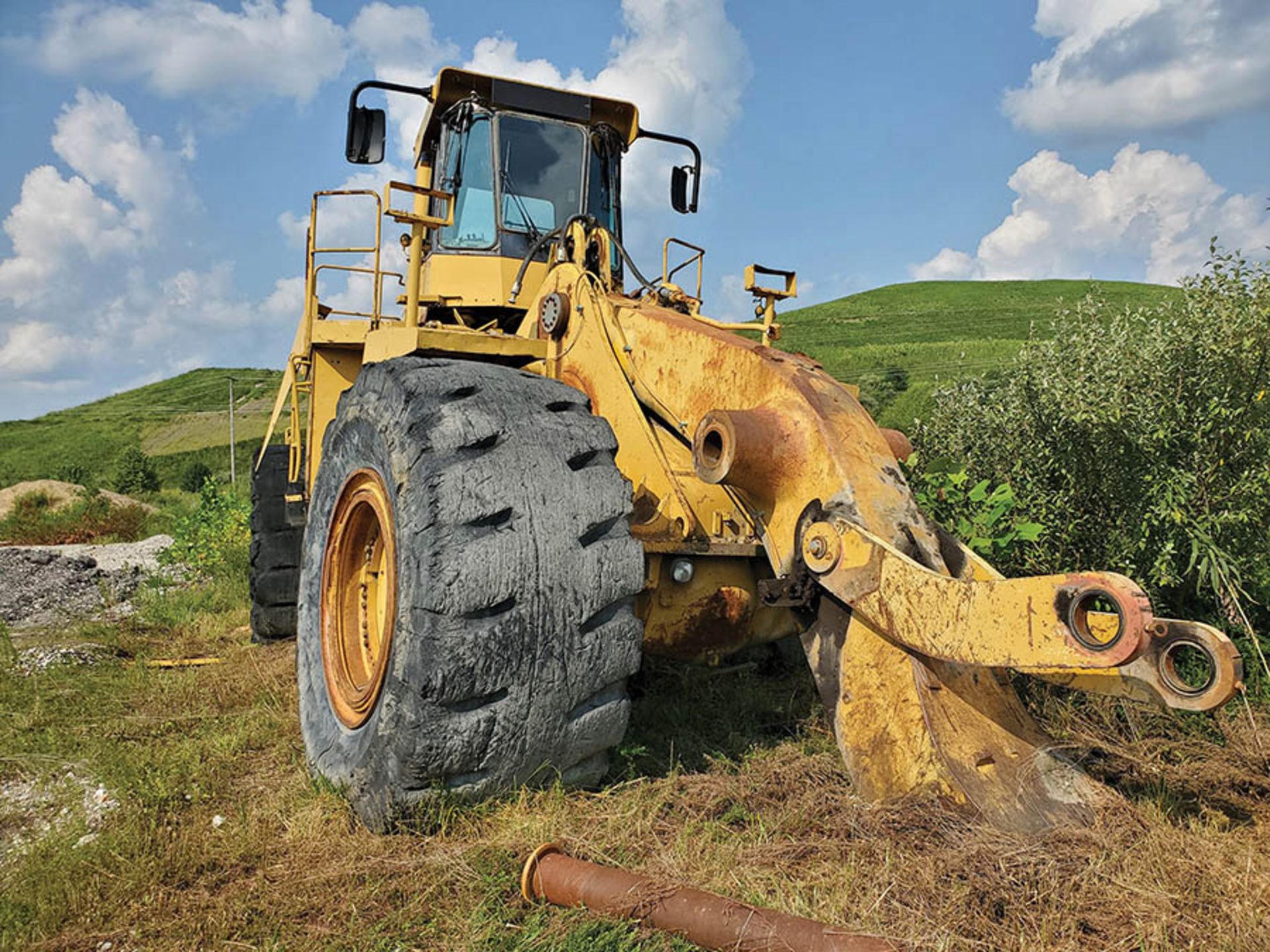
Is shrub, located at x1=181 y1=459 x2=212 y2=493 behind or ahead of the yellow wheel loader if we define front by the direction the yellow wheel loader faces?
behind

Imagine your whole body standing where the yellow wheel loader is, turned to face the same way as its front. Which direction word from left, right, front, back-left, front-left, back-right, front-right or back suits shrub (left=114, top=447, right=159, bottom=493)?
back

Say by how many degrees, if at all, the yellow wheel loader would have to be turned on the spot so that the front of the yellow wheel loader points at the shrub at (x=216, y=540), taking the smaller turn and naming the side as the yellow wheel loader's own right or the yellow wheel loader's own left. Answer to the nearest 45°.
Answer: approximately 180°

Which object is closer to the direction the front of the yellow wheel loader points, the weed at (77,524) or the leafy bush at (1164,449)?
the leafy bush

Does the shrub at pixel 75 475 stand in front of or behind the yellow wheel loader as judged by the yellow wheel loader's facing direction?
behind

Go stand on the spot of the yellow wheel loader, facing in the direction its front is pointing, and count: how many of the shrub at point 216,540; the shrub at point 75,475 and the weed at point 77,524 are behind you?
3

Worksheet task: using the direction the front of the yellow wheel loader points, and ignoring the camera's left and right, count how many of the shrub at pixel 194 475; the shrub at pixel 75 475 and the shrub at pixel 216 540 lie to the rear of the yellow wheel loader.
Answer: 3

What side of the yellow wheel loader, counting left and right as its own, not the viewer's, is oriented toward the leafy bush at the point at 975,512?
left

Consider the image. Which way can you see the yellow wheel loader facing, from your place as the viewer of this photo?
facing the viewer and to the right of the viewer

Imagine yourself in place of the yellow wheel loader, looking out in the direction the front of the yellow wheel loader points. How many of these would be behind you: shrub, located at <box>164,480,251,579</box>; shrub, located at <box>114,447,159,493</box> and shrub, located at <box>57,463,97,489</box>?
3

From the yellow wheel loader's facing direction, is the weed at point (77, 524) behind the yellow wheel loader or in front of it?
behind

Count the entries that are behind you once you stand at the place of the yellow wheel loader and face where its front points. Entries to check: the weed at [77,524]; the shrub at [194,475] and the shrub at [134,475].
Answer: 3

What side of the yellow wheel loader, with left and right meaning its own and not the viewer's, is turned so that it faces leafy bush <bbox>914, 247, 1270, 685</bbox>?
left

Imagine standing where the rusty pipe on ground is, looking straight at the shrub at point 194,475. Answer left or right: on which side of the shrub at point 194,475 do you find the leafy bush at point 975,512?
right
